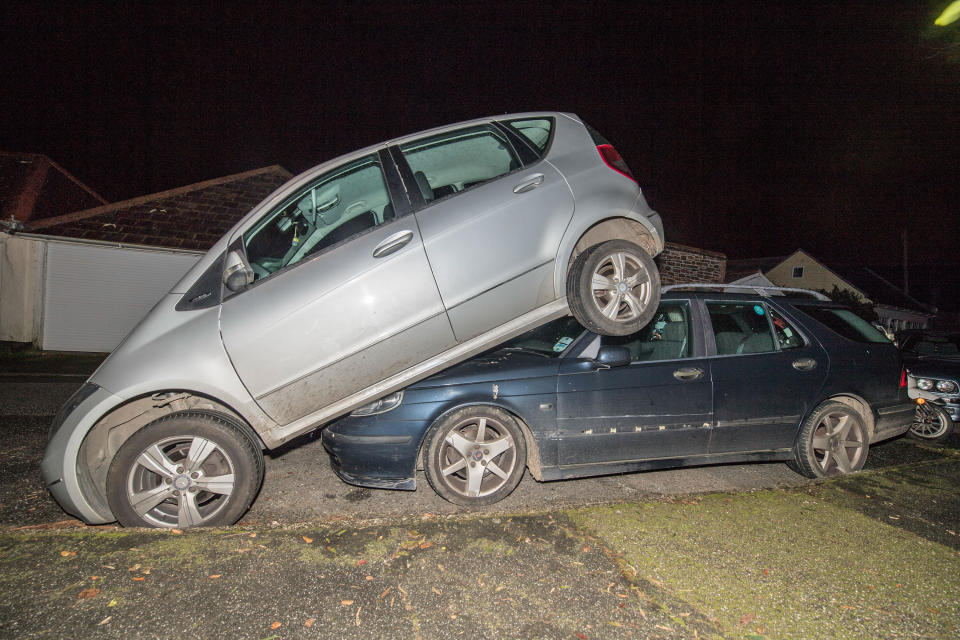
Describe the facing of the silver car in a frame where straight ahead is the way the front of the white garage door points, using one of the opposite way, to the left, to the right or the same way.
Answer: to the right

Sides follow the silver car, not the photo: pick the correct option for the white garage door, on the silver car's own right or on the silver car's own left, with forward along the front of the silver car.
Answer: on the silver car's own right

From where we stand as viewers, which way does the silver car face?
facing to the left of the viewer

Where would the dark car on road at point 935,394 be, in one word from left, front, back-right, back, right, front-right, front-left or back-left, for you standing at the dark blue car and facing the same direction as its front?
back-right

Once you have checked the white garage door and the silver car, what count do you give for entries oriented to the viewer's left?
1

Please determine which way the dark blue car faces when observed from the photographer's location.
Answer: facing to the left of the viewer

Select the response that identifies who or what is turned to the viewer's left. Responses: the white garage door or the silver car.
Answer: the silver car
